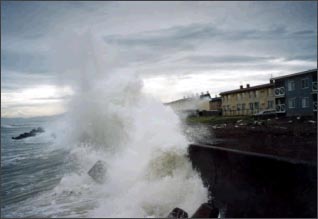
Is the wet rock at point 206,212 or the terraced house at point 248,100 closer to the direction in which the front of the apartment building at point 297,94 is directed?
the wet rock

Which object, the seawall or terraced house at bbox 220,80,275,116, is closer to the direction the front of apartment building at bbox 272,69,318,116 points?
the seawall

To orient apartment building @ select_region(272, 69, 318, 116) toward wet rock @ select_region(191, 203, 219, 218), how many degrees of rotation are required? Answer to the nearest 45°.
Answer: approximately 45° to its left

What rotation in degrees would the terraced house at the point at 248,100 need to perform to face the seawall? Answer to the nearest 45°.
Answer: approximately 45° to its left

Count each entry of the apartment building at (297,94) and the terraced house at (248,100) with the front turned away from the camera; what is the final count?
0

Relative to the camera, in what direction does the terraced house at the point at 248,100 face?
facing the viewer and to the left of the viewer

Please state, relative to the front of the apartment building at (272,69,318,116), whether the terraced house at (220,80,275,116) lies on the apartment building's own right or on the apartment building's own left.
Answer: on the apartment building's own right
